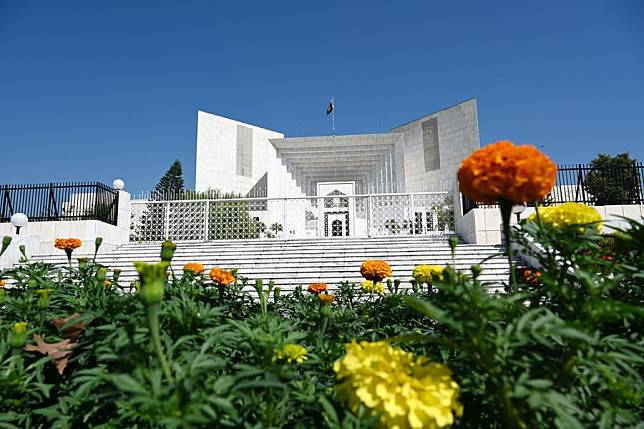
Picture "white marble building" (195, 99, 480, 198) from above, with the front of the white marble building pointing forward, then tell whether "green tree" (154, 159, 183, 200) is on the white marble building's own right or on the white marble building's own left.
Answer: on the white marble building's own right

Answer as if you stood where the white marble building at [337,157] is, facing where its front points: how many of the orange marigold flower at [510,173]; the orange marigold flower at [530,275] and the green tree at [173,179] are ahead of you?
2

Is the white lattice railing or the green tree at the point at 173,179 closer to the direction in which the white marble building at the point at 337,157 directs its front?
the white lattice railing

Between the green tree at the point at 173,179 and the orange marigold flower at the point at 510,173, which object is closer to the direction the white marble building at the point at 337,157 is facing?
the orange marigold flower

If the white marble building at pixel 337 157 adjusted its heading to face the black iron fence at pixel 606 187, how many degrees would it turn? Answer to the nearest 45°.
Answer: approximately 45° to its left

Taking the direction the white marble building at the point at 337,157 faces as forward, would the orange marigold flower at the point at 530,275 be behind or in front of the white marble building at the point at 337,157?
in front

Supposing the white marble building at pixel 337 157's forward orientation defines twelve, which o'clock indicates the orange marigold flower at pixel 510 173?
The orange marigold flower is roughly at 12 o'clock from the white marble building.

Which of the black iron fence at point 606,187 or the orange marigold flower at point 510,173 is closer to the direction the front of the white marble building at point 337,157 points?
the orange marigold flower

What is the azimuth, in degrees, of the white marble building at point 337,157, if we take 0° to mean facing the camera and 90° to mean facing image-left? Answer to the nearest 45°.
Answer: approximately 0°

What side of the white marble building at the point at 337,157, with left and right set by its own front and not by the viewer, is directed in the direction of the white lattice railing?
front
